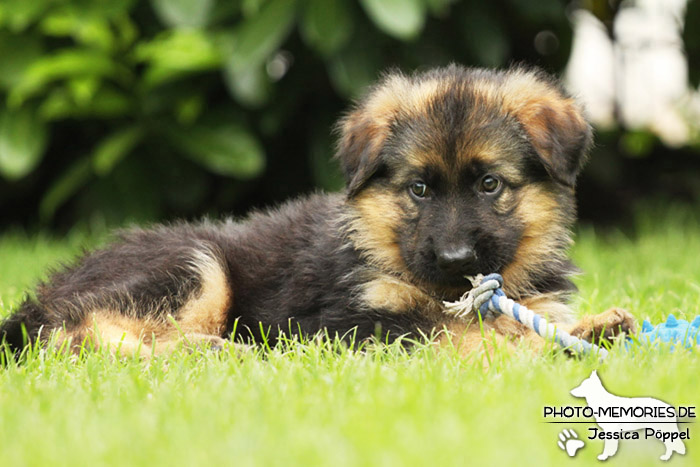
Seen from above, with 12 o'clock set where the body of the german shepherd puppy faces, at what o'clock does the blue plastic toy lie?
The blue plastic toy is roughly at 1 o'clock from the german shepherd puppy.

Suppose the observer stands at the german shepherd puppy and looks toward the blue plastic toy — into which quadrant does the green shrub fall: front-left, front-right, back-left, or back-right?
back-left

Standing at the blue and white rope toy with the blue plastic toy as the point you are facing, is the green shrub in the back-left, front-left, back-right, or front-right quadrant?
back-left

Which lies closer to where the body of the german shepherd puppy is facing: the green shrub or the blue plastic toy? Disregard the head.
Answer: the blue plastic toy

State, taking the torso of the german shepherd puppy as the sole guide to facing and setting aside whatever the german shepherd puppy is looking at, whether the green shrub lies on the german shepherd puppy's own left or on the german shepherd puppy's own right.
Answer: on the german shepherd puppy's own left

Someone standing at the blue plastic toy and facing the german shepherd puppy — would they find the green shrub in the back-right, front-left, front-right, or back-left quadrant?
front-right

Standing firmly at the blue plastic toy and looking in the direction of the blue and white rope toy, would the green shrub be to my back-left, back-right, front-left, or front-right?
front-right

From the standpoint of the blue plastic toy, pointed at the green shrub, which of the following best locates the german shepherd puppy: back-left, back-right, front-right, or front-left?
front-left

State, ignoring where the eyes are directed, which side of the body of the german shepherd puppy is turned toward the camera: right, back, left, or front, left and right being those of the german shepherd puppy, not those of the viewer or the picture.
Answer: right
